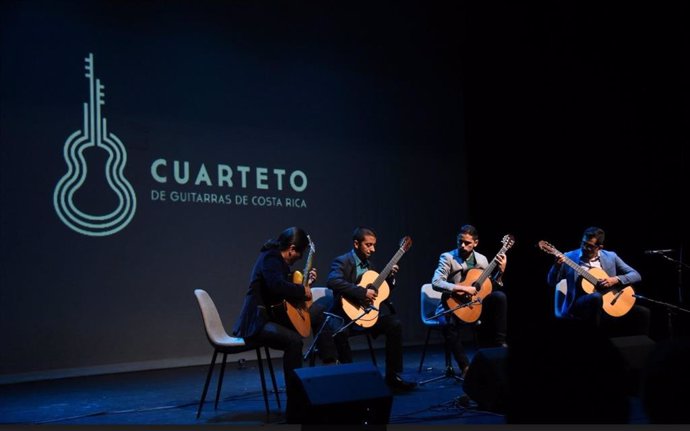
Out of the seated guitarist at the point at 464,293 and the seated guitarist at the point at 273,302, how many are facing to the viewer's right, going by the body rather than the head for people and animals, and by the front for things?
1

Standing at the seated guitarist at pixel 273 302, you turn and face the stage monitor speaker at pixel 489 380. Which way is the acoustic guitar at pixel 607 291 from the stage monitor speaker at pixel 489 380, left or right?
left

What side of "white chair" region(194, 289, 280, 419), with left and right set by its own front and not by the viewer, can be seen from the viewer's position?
right

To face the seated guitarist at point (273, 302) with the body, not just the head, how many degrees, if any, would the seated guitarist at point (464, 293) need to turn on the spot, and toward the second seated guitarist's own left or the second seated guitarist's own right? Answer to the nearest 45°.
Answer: approximately 45° to the second seated guitarist's own right

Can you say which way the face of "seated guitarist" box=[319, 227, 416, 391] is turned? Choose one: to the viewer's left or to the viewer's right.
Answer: to the viewer's right

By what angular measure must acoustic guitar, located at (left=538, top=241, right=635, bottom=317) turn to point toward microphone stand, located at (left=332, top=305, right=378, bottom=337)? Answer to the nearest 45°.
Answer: approximately 45° to its right

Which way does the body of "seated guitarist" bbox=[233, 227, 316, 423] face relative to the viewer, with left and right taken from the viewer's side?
facing to the right of the viewer
